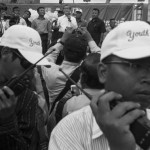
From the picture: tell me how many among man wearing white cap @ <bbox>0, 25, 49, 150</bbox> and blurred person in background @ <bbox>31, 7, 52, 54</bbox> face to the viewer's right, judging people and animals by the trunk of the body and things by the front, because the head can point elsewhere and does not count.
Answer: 1

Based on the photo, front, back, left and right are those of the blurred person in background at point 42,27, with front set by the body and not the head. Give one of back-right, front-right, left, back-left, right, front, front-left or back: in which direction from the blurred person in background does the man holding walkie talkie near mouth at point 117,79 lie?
front

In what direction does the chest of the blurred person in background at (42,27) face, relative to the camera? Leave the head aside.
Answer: toward the camera

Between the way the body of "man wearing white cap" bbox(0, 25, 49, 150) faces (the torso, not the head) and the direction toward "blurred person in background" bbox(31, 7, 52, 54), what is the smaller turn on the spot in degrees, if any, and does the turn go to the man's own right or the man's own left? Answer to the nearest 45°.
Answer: approximately 90° to the man's own left

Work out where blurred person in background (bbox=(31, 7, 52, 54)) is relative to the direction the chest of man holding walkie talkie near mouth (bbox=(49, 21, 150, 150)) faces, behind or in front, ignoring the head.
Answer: behind

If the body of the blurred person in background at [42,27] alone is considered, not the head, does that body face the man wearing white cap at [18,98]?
yes

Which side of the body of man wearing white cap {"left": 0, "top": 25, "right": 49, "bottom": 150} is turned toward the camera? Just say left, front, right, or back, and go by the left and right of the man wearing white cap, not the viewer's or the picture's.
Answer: right

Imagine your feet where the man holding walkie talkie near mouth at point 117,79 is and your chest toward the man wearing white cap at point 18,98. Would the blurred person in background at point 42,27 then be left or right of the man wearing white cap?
right
